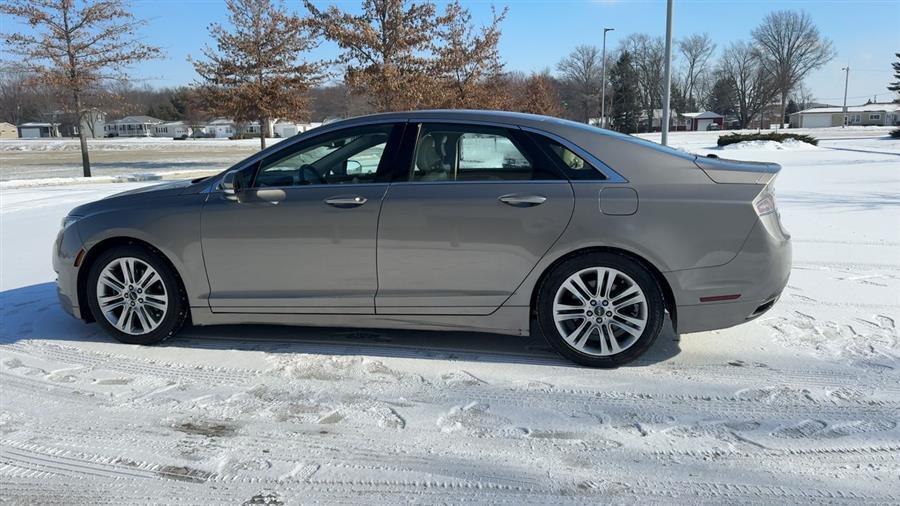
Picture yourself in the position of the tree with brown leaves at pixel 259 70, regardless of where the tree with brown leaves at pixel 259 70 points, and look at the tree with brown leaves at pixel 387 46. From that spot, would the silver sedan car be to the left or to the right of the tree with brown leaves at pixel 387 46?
right

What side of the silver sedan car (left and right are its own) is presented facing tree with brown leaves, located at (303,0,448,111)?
right

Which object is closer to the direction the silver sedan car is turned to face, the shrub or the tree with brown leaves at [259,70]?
the tree with brown leaves

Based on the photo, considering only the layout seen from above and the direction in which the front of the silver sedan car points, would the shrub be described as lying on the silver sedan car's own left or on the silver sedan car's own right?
on the silver sedan car's own right

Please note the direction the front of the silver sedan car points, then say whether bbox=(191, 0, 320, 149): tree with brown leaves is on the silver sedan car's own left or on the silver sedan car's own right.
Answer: on the silver sedan car's own right

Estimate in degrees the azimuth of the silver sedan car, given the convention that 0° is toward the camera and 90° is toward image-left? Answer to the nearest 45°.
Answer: approximately 90°
